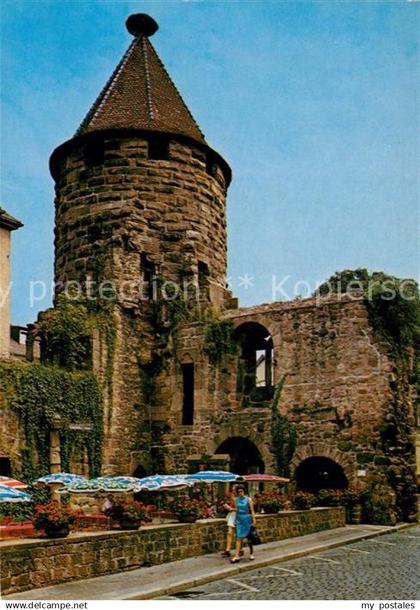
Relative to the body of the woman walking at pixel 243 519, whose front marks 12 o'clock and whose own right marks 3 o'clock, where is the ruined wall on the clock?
The ruined wall is roughly at 5 o'clock from the woman walking.

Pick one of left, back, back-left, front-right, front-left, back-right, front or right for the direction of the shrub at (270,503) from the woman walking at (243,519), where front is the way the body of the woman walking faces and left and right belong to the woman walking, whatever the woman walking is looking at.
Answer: back-right

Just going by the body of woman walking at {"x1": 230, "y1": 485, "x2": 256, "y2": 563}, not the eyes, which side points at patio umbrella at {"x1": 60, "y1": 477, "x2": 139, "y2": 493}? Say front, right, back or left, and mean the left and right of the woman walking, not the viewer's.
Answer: right

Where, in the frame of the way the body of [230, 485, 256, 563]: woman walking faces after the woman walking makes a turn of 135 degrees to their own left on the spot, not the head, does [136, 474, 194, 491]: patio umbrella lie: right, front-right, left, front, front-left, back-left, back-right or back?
back-left

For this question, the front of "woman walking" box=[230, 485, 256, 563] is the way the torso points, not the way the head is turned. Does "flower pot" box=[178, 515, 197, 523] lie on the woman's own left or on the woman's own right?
on the woman's own right

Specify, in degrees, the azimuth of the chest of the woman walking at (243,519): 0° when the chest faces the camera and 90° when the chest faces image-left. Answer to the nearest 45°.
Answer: approximately 45°
